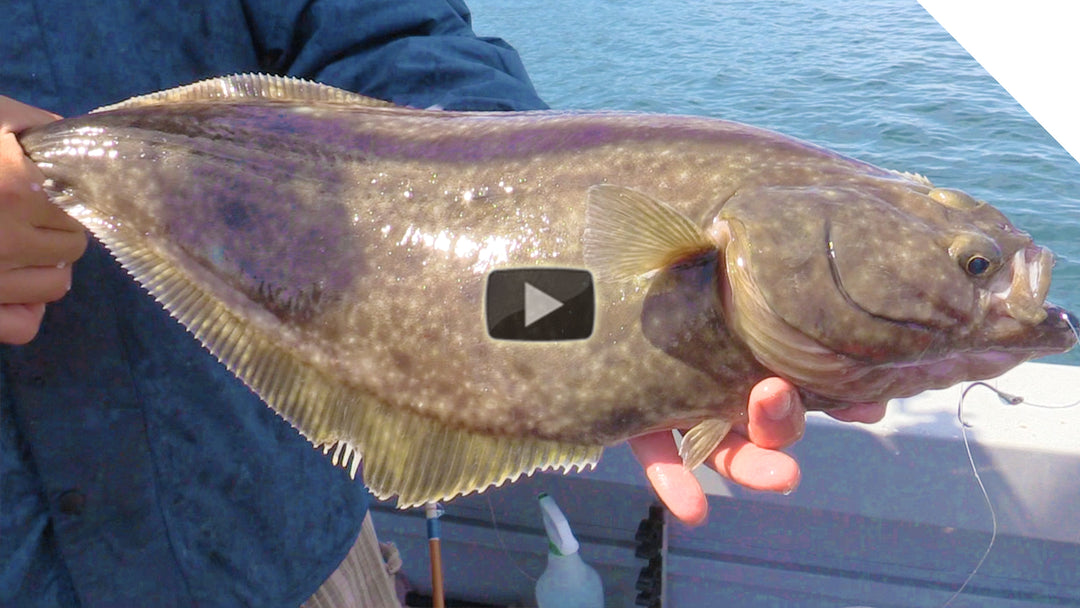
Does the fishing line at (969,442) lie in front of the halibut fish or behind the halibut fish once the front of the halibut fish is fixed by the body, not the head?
in front

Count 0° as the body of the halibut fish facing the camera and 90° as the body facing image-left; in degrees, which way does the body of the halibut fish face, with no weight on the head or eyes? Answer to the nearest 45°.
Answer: approximately 270°
